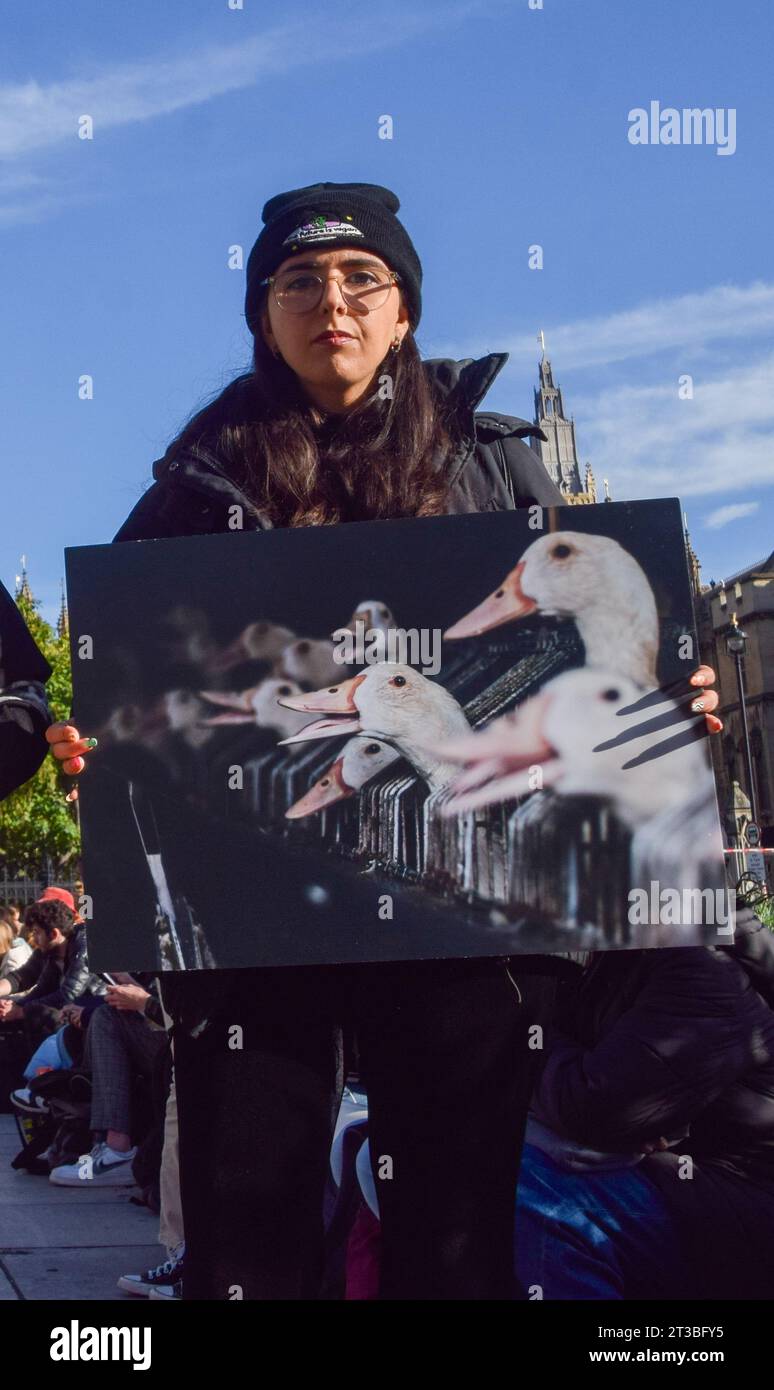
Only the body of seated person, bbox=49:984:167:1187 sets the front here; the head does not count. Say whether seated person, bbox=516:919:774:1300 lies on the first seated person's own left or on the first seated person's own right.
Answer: on the first seated person's own left

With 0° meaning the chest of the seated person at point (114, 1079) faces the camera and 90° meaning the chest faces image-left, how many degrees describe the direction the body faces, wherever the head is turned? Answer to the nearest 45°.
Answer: approximately 90°

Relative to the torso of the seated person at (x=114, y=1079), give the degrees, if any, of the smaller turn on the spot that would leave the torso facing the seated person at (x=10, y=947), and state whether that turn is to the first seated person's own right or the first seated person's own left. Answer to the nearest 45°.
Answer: approximately 90° to the first seated person's own right

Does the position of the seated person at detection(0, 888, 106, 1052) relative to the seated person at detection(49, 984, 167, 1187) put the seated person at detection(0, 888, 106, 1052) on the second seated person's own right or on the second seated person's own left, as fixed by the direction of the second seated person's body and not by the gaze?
on the second seated person's own right
